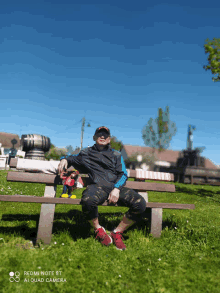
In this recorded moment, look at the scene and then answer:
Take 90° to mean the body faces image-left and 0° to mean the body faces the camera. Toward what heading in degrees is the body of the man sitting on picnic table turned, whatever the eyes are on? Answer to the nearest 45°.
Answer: approximately 0°
